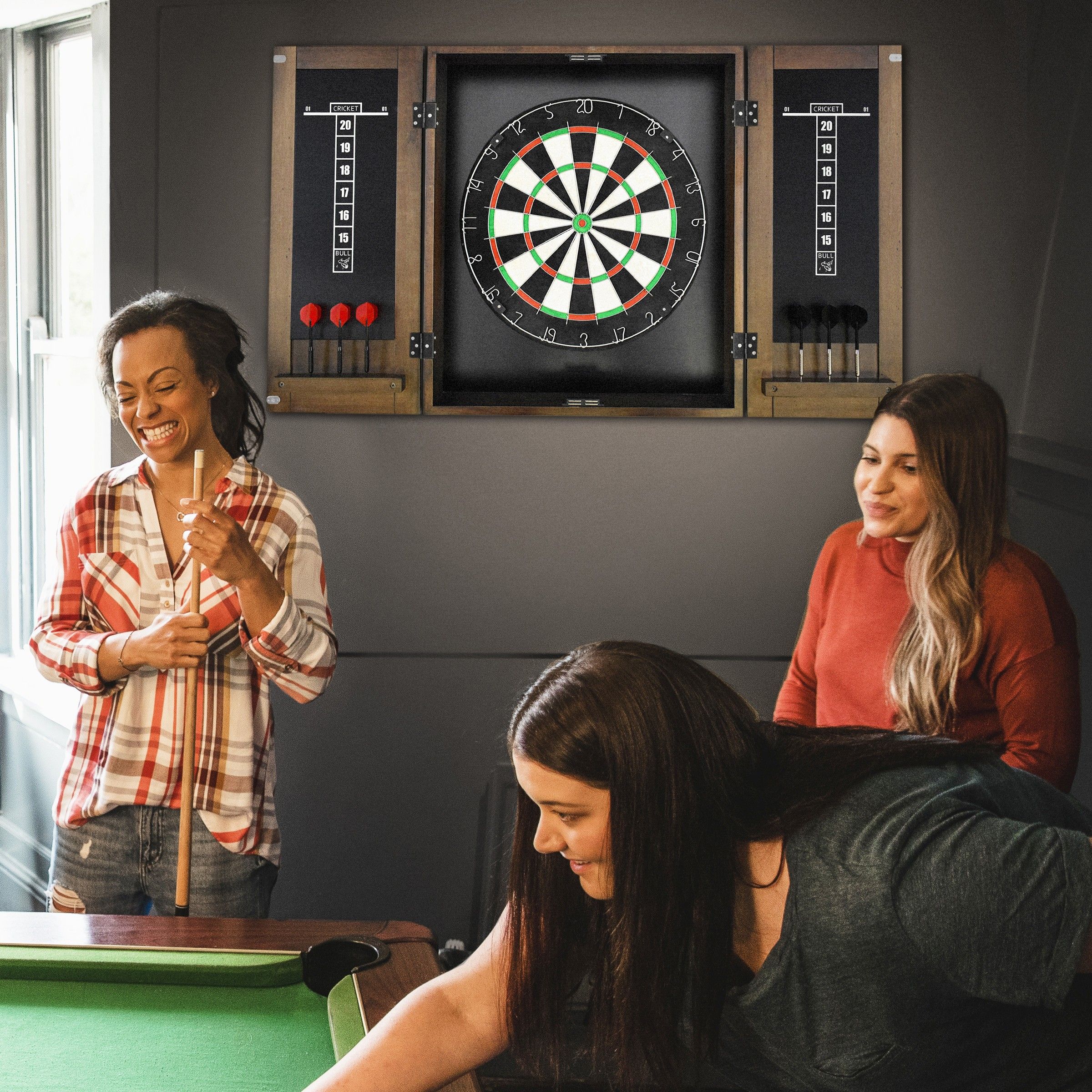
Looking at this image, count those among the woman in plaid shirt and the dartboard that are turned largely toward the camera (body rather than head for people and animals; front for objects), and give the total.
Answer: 2

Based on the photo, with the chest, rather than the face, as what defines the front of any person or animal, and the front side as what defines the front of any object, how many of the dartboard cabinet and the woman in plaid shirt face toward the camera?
2

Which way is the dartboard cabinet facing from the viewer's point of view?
toward the camera

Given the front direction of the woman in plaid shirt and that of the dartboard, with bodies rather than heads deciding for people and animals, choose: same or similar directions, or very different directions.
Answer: same or similar directions

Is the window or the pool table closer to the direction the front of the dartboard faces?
the pool table

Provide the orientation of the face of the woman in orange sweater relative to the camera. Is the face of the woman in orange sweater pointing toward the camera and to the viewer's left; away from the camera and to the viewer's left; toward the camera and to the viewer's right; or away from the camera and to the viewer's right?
toward the camera and to the viewer's left

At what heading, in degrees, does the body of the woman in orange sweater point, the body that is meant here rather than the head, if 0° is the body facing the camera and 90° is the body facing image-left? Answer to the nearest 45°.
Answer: approximately 45°

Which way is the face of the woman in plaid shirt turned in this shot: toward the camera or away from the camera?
toward the camera

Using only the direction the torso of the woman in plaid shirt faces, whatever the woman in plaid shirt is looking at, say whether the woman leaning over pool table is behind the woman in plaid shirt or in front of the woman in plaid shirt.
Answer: in front

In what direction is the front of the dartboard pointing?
toward the camera

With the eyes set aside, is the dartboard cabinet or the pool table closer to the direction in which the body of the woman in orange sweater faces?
the pool table

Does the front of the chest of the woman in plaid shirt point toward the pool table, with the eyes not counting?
yes

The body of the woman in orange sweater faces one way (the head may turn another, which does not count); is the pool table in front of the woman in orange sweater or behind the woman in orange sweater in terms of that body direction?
in front

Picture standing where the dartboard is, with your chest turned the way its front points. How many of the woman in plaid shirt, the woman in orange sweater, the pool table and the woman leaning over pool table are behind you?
0

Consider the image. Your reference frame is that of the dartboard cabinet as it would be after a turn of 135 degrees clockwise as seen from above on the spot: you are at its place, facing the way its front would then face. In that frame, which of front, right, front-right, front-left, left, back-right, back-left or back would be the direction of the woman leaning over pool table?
back-left
